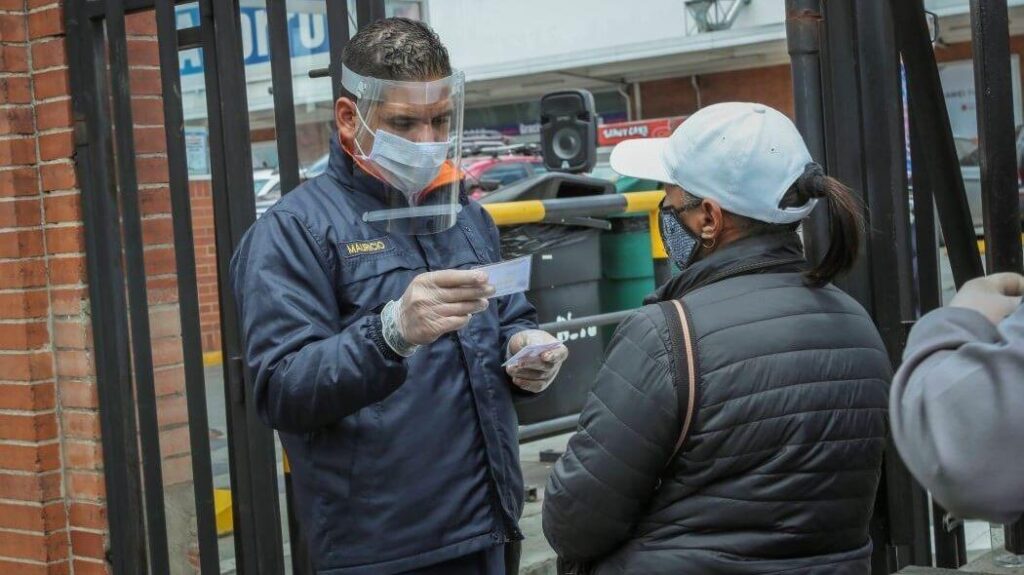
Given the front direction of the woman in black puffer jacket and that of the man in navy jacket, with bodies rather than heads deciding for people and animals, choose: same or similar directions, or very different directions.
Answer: very different directions

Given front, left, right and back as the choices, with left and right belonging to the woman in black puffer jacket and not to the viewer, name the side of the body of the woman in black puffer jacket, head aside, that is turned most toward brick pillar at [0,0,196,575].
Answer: front

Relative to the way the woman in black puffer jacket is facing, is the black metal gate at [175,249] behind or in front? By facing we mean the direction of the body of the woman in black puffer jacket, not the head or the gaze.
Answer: in front

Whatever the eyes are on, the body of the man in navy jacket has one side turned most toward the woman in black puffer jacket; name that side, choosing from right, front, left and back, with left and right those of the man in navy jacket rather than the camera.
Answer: front

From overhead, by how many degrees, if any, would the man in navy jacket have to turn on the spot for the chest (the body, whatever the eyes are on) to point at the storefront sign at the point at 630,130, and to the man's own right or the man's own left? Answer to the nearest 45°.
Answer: approximately 135° to the man's own left

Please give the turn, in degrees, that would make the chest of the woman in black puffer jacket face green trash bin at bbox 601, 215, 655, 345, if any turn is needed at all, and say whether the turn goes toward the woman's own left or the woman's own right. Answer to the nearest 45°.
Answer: approximately 45° to the woman's own right

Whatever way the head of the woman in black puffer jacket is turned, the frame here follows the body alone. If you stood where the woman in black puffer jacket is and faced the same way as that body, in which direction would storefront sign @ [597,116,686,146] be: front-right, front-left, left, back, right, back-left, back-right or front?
front-right

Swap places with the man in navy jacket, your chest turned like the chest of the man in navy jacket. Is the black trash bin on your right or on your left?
on your left

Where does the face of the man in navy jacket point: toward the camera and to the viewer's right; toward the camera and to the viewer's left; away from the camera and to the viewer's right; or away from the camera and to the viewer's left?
toward the camera and to the viewer's right

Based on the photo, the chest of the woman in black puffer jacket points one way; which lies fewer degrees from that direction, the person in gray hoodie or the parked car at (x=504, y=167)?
the parked car

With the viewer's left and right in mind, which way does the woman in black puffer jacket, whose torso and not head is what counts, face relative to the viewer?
facing away from the viewer and to the left of the viewer

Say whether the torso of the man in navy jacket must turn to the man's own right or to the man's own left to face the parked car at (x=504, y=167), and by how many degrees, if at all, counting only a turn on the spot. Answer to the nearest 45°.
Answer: approximately 135° to the man's own left

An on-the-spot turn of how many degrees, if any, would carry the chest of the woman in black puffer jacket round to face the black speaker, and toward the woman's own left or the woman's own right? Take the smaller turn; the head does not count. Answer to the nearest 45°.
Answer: approximately 45° to the woman's own right
